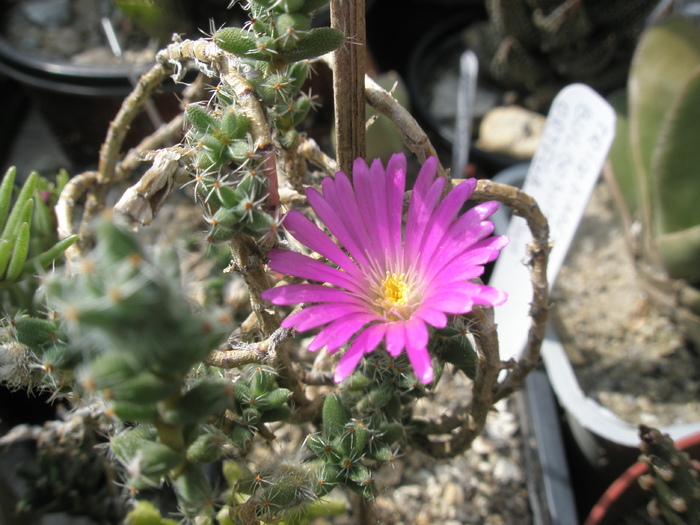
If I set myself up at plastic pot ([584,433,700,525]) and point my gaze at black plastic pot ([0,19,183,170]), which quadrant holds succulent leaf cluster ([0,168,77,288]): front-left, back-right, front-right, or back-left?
front-left

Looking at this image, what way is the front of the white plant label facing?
toward the camera

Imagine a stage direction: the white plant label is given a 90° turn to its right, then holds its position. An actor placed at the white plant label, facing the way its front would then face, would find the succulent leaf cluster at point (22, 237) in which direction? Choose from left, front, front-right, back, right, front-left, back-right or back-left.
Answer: front-left

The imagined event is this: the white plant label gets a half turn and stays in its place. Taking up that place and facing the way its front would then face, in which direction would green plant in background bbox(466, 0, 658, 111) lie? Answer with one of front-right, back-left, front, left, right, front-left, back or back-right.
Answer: front

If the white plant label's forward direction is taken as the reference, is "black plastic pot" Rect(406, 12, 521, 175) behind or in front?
behind

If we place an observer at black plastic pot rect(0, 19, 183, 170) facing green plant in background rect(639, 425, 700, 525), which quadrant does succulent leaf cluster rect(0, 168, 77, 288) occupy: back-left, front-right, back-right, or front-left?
front-right
